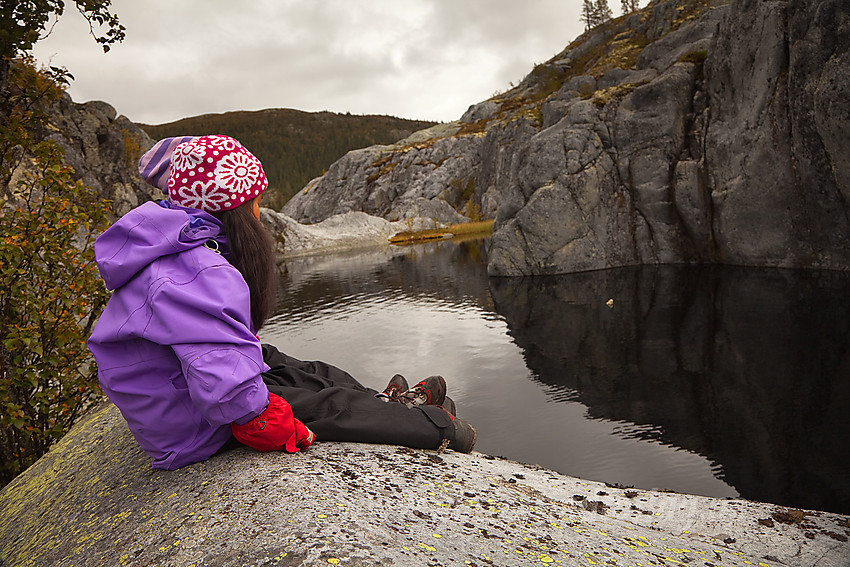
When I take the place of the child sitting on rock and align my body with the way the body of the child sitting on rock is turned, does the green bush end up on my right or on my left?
on my left

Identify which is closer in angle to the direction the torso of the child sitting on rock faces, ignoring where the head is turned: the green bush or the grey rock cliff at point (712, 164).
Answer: the grey rock cliff

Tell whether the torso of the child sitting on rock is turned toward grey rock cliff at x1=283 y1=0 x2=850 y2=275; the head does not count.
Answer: yes

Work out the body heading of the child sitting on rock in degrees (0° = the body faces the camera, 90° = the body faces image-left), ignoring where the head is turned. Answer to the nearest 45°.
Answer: approximately 225°

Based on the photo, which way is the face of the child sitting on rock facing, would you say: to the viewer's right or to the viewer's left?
to the viewer's right
